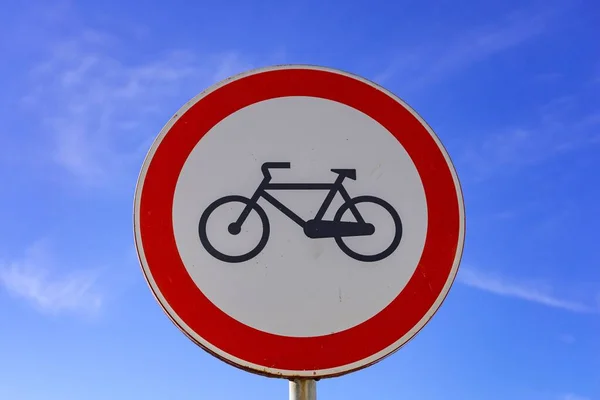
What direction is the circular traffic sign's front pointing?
toward the camera
